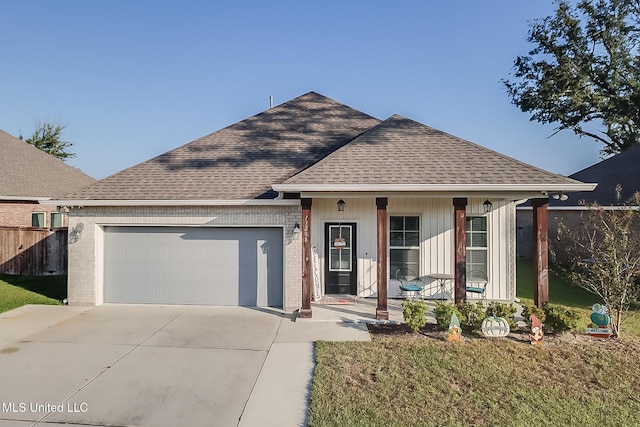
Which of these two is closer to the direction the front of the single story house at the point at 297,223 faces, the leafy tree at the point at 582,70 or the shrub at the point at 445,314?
the shrub

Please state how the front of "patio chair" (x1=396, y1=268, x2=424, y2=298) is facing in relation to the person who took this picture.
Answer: facing the viewer and to the right of the viewer

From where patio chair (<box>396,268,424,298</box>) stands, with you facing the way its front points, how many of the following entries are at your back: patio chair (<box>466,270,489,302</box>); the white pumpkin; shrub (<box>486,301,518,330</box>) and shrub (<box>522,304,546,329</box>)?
0

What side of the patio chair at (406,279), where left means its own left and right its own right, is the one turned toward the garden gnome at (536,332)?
front

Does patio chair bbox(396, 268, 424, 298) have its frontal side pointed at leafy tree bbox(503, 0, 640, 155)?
no

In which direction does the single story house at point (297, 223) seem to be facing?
toward the camera

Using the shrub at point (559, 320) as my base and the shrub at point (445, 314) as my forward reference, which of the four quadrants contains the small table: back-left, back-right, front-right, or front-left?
front-right

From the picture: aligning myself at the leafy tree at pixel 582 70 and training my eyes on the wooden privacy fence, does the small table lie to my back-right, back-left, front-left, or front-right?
front-left

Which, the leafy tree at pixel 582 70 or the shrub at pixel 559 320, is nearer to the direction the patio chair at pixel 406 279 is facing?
the shrub
